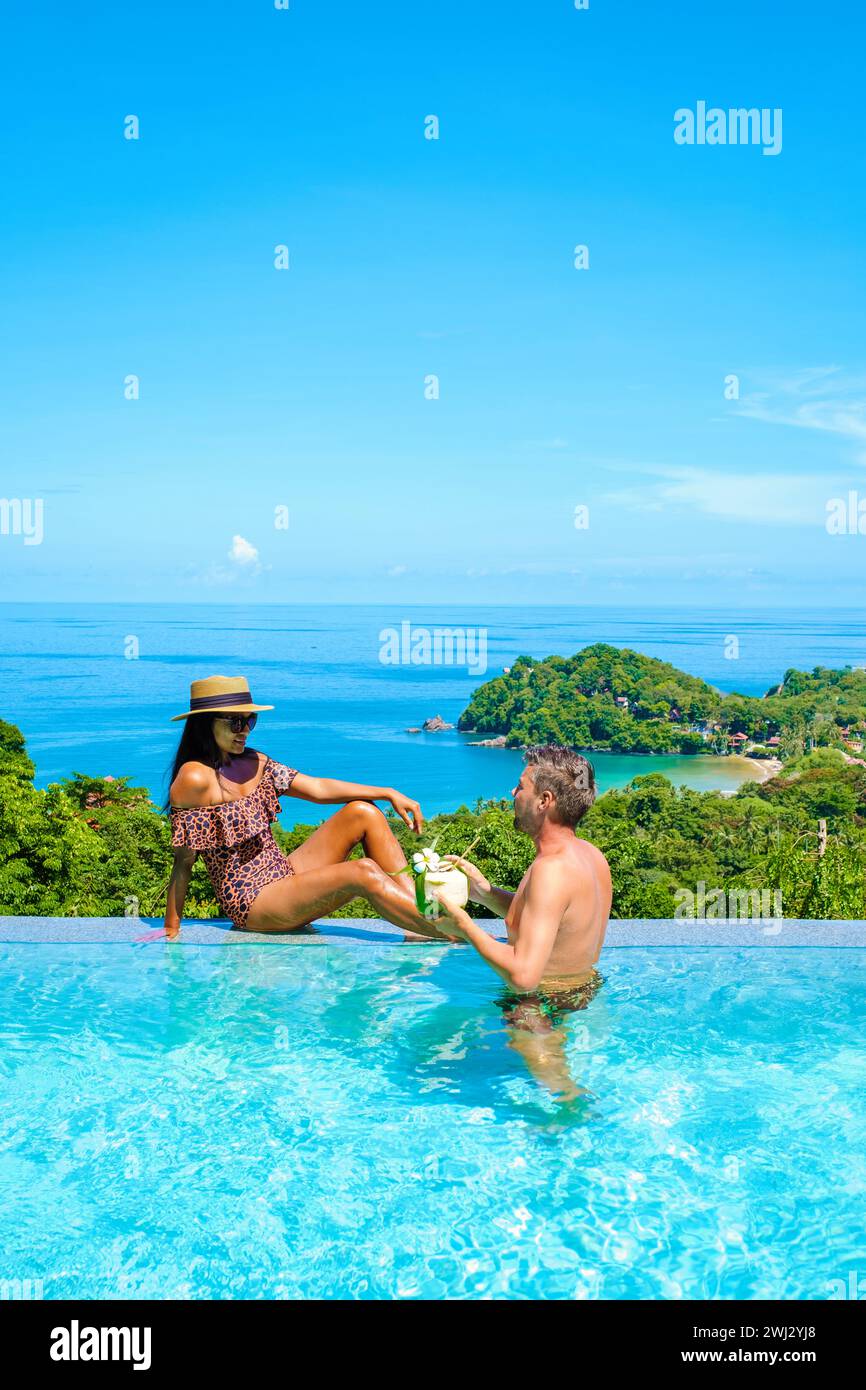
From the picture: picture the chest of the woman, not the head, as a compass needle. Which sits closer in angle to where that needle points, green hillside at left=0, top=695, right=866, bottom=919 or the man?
the man

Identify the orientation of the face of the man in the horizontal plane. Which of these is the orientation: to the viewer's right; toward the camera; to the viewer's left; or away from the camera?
to the viewer's left

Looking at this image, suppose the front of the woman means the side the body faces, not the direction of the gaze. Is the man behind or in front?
in front

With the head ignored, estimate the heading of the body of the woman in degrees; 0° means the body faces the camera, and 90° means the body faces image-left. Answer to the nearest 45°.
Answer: approximately 315°
